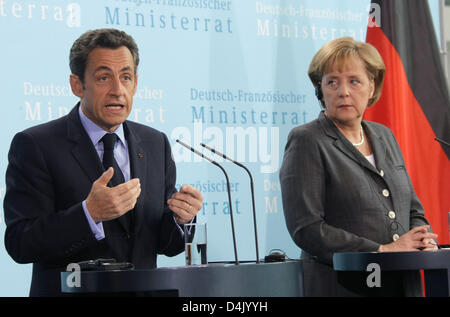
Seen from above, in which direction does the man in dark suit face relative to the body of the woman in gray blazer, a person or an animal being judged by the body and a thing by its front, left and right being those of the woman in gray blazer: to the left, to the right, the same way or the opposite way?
the same way

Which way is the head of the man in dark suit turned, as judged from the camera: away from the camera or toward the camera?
toward the camera

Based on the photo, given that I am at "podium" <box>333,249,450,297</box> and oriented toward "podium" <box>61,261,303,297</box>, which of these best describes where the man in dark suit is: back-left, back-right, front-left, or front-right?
front-right

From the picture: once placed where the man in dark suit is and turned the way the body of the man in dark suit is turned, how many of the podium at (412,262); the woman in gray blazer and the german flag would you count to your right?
0

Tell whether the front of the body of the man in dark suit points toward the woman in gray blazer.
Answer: no

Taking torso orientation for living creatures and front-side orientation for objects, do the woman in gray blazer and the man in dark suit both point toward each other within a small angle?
no

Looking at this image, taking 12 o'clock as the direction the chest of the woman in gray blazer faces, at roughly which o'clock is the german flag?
The german flag is roughly at 8 o'clock from the woman in gray blazer.

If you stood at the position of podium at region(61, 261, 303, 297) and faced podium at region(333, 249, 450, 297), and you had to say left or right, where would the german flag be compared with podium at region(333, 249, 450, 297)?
left

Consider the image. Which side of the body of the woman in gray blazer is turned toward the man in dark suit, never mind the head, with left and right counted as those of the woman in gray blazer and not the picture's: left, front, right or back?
right

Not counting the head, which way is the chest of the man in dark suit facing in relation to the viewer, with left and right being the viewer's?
facing the viewer and to the right of the viewer

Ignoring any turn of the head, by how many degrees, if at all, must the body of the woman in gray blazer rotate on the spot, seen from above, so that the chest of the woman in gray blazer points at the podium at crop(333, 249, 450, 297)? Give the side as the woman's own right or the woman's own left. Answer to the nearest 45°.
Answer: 0° — they already face it

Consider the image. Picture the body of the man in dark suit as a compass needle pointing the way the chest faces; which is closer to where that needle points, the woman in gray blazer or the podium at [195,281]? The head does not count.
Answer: the podium

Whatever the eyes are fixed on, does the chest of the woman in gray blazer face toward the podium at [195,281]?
no

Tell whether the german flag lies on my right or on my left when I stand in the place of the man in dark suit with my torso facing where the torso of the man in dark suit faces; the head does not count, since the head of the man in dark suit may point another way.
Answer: on my left

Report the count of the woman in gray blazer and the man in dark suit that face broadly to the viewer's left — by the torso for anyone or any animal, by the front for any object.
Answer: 0
